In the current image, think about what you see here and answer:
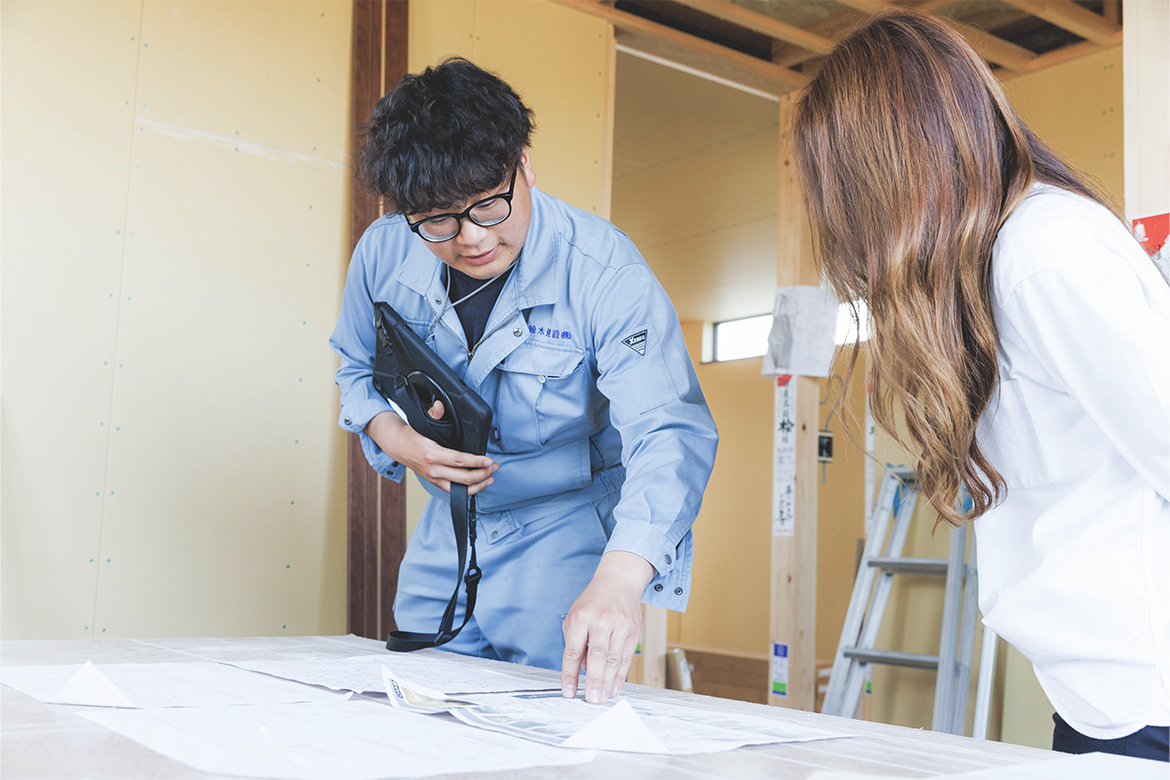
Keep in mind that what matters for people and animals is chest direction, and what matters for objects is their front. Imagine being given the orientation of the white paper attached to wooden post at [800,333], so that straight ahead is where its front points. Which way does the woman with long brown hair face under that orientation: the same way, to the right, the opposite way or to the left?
to the right

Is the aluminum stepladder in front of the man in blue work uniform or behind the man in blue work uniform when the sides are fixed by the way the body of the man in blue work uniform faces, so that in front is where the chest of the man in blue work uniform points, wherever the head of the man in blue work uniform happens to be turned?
behind

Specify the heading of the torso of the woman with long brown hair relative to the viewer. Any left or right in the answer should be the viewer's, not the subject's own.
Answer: facing to the left of the viewer

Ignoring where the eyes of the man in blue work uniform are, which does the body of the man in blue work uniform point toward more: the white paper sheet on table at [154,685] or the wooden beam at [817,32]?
the white paper sheet on table

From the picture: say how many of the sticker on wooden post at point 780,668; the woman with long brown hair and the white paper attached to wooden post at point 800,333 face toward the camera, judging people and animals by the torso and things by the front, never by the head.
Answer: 2

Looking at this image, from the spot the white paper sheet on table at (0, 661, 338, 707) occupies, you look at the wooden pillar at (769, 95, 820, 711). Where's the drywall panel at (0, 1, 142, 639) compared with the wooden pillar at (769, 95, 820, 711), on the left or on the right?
left

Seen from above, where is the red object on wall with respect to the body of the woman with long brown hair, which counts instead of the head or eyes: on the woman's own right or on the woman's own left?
on the woman's own right

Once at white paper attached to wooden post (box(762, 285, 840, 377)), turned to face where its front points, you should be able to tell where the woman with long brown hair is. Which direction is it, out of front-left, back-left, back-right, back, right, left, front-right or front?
front

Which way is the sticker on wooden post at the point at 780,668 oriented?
toward the camera

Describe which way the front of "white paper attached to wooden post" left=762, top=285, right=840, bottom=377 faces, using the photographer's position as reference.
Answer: facing the viewer
